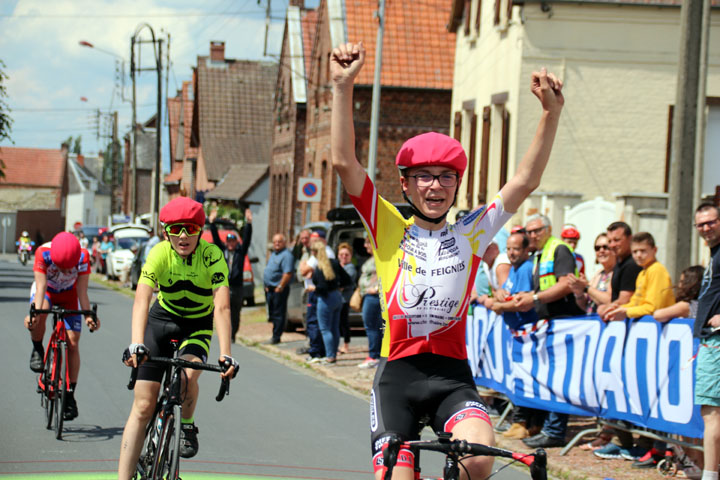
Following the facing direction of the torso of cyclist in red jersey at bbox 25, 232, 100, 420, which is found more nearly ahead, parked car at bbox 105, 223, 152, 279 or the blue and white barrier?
the blue and white barrier

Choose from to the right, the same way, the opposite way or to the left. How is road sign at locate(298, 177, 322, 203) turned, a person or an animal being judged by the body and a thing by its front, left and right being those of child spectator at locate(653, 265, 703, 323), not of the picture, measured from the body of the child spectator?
to the left

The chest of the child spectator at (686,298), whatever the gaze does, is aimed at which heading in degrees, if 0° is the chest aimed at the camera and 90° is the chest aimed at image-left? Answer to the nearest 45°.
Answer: approximately 90°

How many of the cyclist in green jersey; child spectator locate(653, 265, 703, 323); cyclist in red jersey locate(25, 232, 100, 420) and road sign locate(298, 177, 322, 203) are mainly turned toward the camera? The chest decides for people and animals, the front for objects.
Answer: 3

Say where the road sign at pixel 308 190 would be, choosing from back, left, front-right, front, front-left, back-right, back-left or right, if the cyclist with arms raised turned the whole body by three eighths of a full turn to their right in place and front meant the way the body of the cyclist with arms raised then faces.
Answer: front-right
